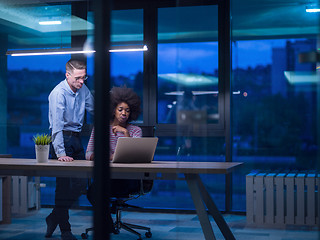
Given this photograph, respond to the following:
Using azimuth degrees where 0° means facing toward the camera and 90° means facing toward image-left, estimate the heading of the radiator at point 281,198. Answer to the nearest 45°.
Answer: approximately 0°

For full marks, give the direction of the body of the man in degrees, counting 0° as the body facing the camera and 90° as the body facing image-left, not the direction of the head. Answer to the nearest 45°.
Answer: approximately 315°

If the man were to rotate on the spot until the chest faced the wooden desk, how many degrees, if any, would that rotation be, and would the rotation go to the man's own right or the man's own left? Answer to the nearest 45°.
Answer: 0° — they already face it

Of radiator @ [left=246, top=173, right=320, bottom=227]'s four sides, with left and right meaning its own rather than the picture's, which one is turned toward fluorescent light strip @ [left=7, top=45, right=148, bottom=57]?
right

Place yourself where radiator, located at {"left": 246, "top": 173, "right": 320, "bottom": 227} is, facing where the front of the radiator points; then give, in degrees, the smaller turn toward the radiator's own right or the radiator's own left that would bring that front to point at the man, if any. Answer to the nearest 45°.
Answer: approximately 45° to the radiator's own right

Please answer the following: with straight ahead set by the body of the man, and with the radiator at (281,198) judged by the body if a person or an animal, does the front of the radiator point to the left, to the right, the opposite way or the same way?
to the right

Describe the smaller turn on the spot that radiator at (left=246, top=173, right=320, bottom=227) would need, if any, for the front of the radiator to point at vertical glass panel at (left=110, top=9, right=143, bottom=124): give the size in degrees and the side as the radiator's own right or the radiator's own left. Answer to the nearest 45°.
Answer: approximately 90° to the radiator's own right

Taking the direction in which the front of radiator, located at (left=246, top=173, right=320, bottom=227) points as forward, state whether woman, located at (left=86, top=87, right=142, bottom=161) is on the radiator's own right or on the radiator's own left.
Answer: on the radiator's own right
